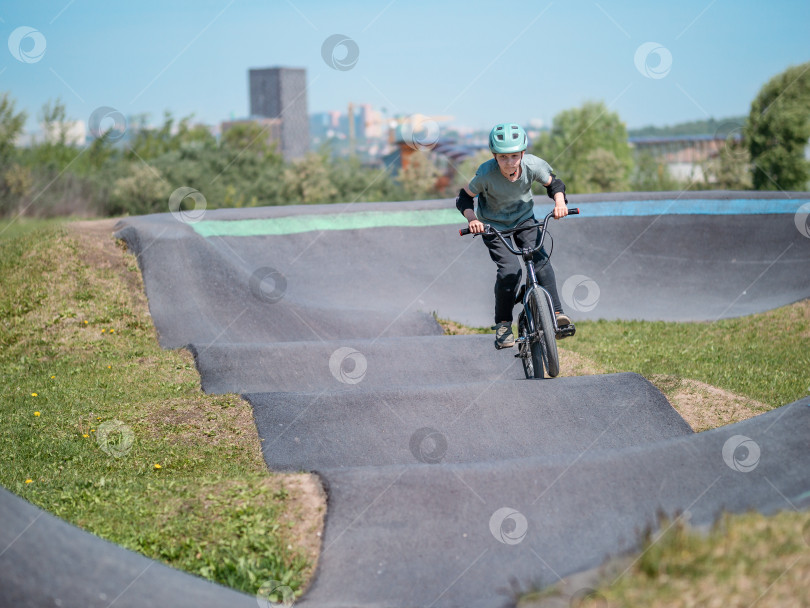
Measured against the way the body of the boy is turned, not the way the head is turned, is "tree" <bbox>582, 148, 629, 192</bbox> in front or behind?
behind

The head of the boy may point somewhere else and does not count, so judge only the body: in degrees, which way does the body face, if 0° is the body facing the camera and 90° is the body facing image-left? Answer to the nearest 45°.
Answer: approximately 0°

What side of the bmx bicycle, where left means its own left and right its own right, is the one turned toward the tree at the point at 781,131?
back

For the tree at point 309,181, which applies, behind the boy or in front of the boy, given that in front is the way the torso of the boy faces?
behind

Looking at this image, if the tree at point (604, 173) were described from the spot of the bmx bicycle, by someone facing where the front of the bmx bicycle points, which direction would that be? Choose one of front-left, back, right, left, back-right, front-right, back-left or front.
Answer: back

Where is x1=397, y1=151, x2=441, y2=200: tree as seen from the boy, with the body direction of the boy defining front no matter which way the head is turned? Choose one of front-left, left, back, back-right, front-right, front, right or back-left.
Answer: back
